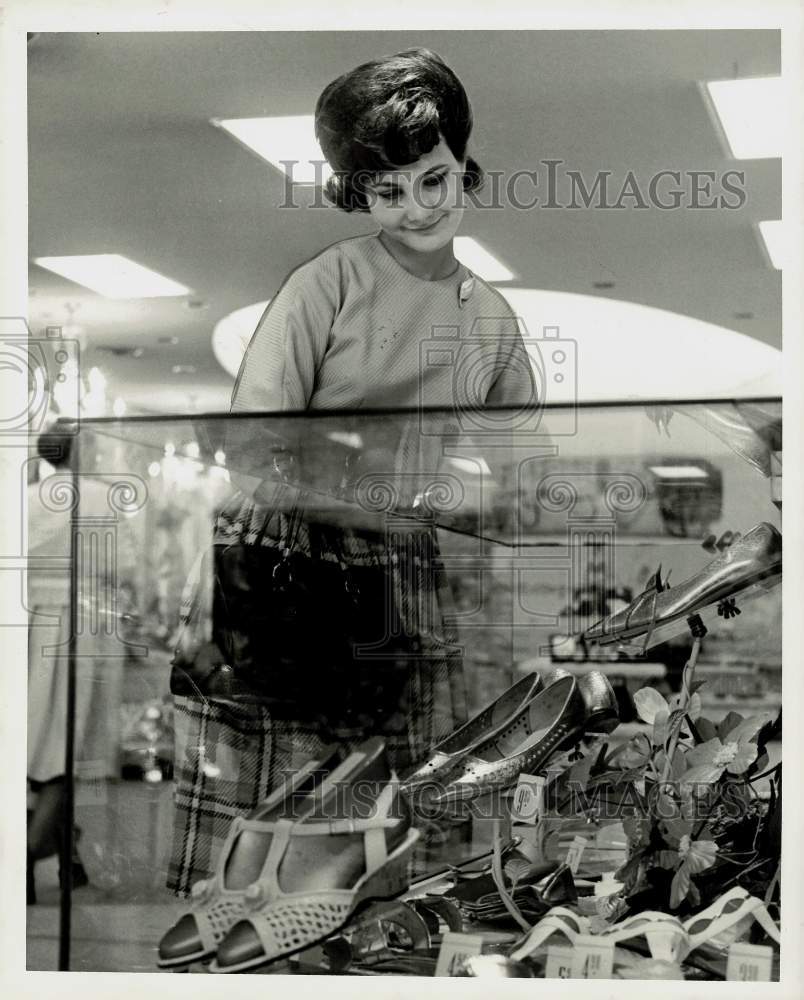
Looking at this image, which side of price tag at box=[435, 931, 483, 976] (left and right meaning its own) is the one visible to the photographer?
front

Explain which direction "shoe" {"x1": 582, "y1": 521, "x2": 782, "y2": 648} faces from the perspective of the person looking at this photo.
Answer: facing to the left of the viewer

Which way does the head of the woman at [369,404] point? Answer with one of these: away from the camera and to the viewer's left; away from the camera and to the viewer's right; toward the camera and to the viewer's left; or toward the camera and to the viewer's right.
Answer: toward the camera and to the viewer's right

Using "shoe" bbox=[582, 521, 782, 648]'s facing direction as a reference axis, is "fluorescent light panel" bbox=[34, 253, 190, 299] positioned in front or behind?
in front

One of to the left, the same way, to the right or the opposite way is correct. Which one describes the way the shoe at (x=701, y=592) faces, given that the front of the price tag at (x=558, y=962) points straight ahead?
to the right

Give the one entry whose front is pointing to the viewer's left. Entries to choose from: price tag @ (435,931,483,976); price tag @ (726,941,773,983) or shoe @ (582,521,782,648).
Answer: the shoe

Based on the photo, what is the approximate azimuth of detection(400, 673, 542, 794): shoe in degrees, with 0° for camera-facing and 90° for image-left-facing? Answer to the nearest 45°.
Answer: approximately 45°

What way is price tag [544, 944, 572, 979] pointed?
toward the camera
